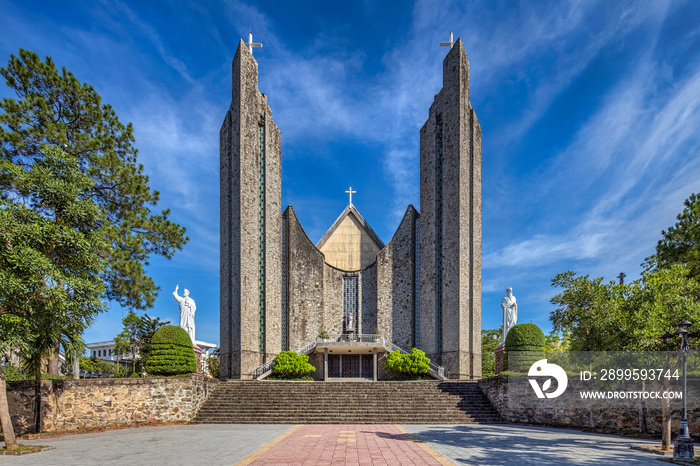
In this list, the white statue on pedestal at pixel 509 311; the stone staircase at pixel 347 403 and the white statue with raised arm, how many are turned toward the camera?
3

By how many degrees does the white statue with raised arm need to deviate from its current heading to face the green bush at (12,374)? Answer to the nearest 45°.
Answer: approximately 45° to its right

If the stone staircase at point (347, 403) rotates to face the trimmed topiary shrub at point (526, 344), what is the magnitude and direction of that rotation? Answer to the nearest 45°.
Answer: approximately 90° to its left

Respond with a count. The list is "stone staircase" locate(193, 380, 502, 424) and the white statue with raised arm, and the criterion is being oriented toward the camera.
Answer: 2

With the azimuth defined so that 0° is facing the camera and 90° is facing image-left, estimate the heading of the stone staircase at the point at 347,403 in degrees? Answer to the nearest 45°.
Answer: approximately 0°

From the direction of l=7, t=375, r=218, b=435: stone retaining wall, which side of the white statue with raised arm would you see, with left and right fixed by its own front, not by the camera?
front

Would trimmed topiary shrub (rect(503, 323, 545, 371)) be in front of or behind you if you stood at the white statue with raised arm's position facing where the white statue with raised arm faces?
in front

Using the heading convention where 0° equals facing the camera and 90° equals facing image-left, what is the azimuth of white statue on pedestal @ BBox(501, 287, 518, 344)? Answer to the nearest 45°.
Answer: approximately 0°

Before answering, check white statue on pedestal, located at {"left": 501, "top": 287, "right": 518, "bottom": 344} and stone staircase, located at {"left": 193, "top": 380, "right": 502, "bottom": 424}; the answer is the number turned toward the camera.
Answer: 2

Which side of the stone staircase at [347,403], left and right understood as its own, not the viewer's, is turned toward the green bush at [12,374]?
right
